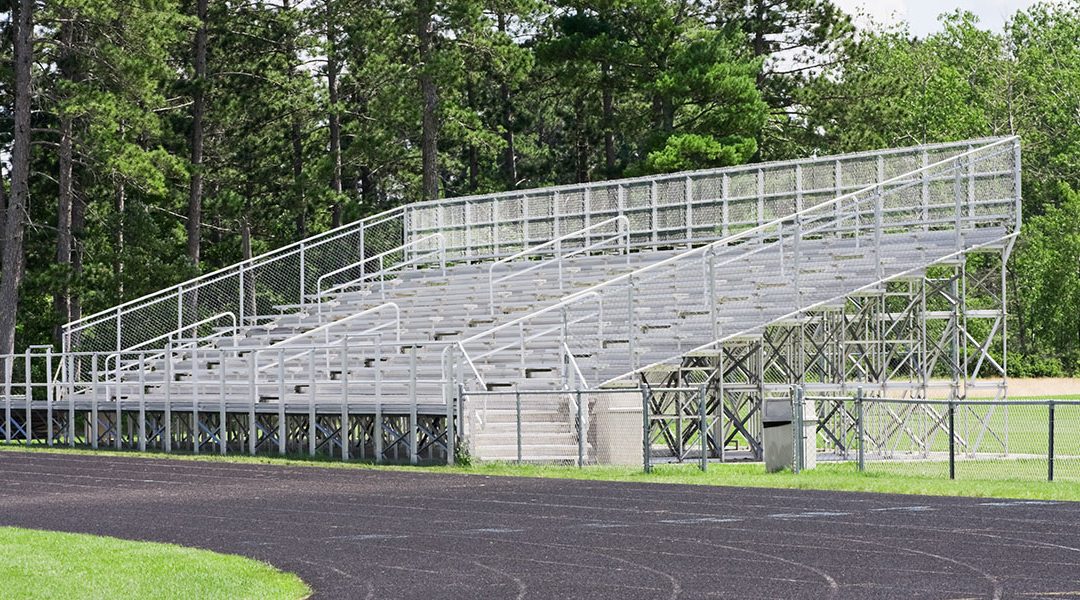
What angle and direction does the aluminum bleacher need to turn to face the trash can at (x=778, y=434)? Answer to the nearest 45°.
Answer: approximately 45° to its left
